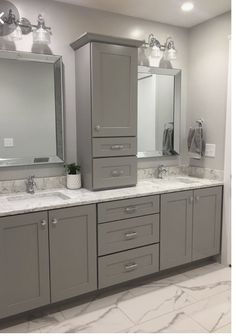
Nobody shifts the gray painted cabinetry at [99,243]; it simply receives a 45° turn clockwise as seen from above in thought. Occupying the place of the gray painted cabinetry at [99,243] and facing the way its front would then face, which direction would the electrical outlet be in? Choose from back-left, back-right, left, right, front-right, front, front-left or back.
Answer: back-left

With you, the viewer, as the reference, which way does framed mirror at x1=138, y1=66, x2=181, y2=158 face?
facing the viewer and to the right of the viewer

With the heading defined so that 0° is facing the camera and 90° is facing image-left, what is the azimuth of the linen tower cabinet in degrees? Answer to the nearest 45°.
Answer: approximately 315°

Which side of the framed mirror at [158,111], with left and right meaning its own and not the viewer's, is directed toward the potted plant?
right

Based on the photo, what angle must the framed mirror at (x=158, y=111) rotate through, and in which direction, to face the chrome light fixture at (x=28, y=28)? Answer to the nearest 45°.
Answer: approximately 90° to its right

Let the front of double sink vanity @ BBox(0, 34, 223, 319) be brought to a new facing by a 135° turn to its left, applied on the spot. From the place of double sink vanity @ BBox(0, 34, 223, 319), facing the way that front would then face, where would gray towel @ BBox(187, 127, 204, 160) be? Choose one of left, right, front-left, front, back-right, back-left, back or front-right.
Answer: front-right

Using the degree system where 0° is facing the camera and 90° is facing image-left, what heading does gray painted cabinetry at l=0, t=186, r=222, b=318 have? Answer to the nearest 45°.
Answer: approximately 315°

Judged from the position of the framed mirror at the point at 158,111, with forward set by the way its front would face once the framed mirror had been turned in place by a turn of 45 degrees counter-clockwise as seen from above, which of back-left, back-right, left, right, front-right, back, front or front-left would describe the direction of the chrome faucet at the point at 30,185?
back-right

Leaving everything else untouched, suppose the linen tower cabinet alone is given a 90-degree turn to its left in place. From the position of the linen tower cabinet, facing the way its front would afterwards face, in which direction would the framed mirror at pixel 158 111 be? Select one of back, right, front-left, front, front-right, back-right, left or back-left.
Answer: front

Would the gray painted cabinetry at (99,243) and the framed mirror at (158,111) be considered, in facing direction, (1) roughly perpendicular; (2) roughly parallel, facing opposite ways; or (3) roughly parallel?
roughly parallel
